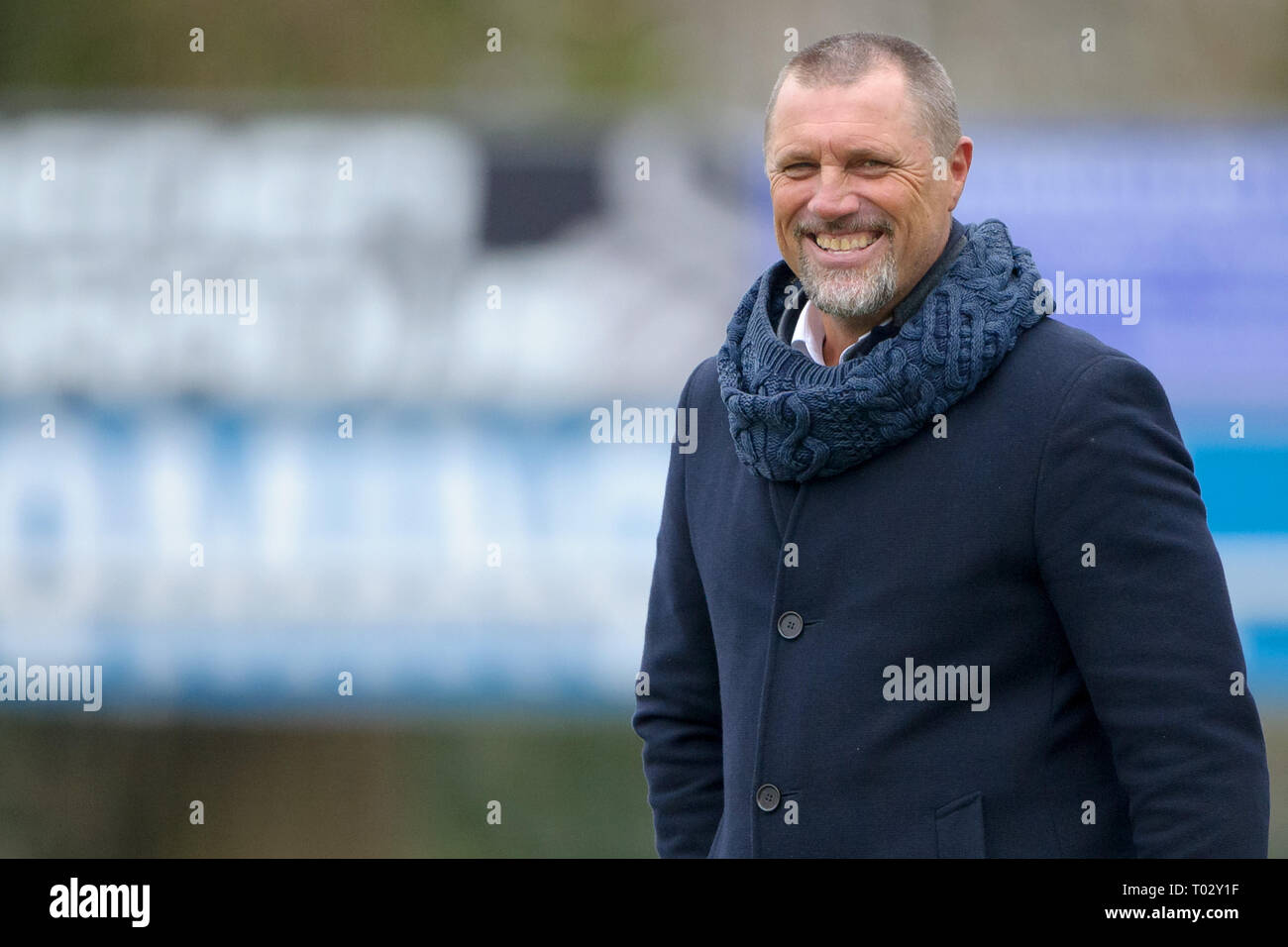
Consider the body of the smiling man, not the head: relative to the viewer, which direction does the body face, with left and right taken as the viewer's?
facing the viewer and to the left of the viewer
